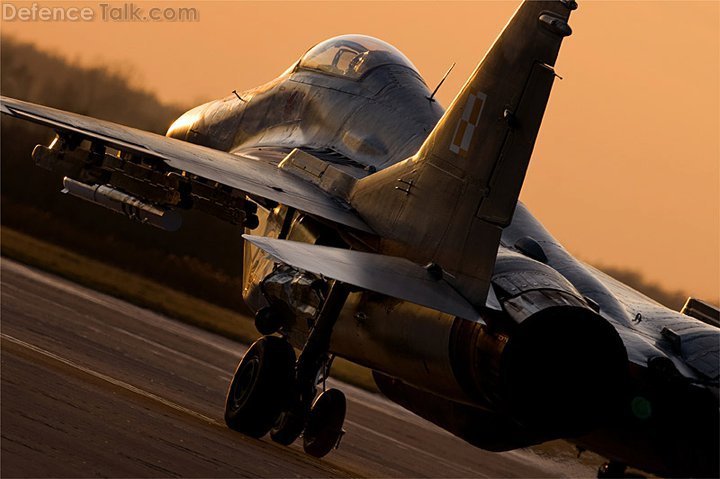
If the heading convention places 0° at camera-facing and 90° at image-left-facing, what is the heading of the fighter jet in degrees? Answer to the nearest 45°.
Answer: approximately 135°
